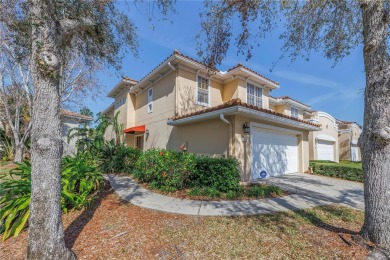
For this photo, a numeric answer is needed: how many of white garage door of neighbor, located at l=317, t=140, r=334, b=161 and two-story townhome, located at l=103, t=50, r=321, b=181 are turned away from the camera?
0

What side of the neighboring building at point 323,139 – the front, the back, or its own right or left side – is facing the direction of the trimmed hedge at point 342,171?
front

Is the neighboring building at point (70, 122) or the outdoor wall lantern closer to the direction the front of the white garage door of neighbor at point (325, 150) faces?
the outdoor wall lantern

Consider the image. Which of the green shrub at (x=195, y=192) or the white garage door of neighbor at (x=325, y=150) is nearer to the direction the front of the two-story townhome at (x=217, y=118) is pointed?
the green shrub

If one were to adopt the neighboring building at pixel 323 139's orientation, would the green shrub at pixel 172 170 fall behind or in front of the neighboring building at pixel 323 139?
in front

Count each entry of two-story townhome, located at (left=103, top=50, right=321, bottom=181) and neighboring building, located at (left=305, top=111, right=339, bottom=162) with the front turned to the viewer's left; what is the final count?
0

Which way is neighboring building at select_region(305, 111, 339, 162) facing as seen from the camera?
toward the camera

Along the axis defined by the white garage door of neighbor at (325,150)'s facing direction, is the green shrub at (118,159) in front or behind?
in front

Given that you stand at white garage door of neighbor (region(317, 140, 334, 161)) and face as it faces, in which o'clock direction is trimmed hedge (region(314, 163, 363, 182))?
The trimmed hedge is roughly at 12 o'clock from the white garage door of neighbor.

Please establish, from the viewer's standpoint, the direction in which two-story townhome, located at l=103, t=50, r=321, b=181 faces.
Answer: facing the viewer and to the right of the viewer
